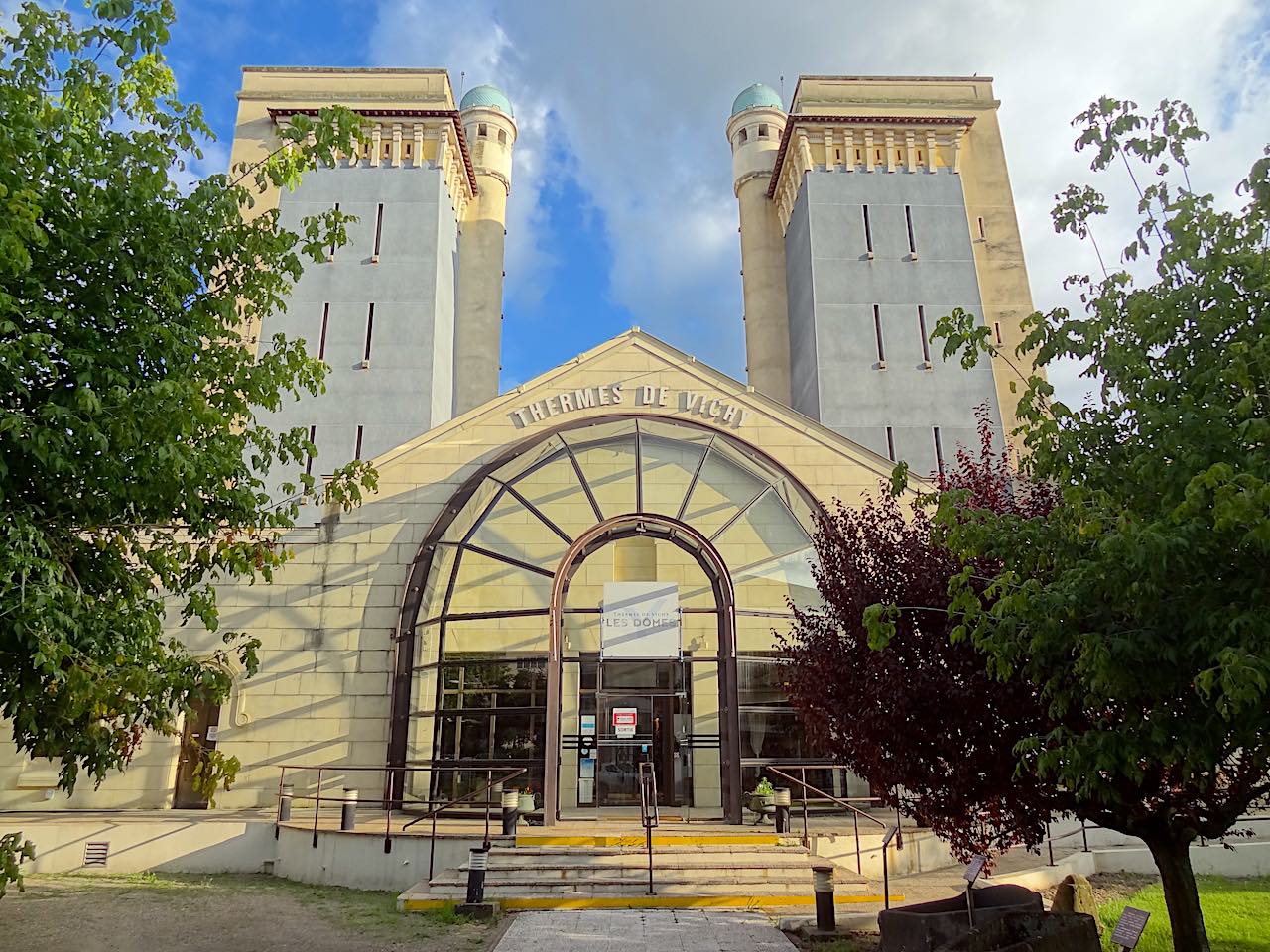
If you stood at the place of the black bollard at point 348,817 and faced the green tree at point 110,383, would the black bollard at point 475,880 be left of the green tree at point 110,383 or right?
left

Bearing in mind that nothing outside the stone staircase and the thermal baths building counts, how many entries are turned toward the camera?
2

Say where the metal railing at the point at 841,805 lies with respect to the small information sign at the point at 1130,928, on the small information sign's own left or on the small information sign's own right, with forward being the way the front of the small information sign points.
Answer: on the small information sign's own right

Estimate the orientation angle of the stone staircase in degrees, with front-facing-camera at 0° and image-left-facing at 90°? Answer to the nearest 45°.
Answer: approximately 0°

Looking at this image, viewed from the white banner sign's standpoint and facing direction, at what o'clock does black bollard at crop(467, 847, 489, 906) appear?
The black bollard is roughly at 1 o'clock from the white banner sign.

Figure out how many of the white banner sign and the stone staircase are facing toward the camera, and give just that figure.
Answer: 2
